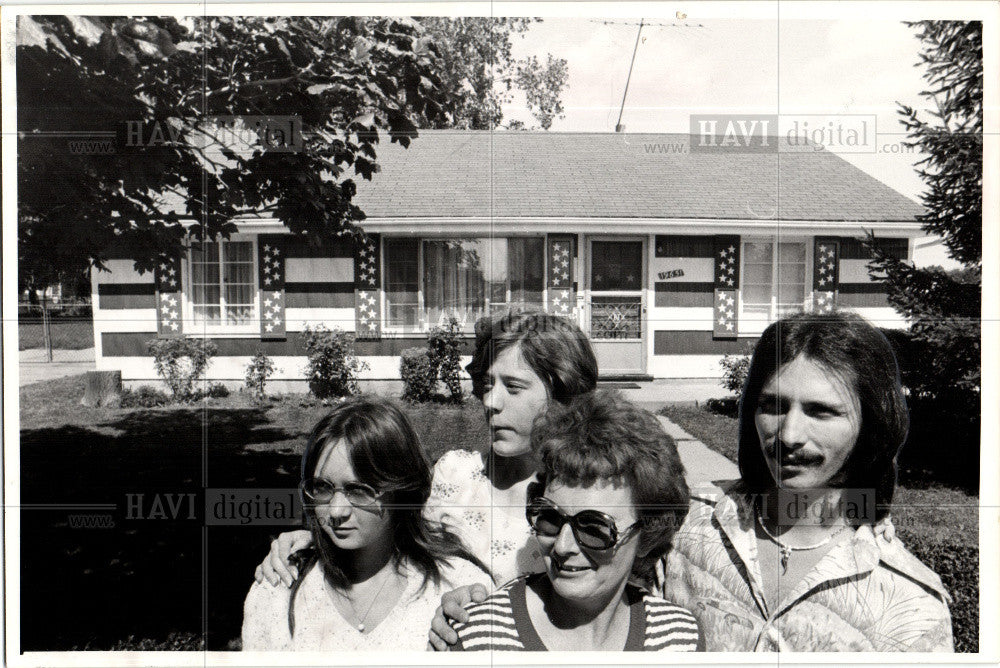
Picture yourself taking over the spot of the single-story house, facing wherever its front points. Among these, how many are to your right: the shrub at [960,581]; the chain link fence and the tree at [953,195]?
1

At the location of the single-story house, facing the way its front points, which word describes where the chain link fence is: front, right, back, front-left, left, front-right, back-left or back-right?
right

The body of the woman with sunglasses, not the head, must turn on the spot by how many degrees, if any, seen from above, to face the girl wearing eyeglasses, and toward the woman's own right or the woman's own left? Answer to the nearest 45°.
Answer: approximately 45° to the woman's own right

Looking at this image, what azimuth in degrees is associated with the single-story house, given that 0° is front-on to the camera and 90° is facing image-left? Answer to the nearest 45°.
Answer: approximately 0°

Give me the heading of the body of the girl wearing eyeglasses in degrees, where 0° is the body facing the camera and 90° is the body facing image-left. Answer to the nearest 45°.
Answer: approximately 45°

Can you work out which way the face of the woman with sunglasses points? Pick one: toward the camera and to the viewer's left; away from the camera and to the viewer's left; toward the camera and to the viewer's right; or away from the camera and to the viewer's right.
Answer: toward the camera and to the viewer's left

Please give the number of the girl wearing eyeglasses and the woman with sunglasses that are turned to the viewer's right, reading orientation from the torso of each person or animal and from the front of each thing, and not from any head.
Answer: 0

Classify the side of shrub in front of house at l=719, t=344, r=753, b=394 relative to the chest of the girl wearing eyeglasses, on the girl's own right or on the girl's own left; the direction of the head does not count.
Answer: on the girl's own left

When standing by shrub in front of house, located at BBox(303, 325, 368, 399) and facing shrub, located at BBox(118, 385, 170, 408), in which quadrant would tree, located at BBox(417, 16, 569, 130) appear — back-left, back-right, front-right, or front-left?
back-right

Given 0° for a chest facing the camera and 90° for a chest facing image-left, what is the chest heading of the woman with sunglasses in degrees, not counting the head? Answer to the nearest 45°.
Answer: approximately 45°
